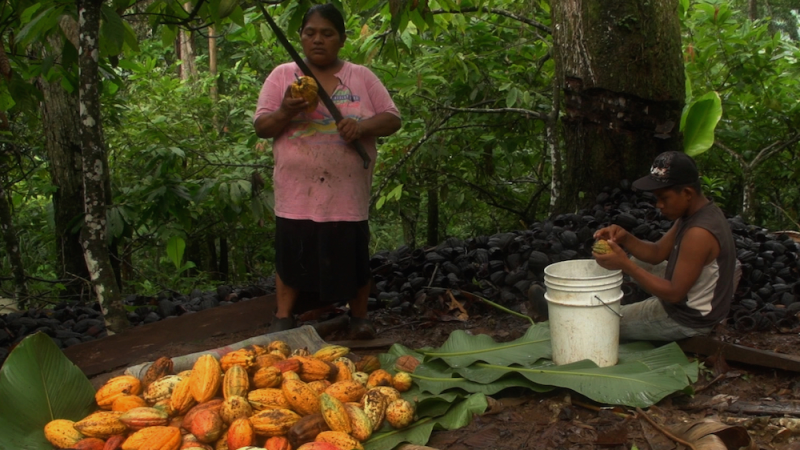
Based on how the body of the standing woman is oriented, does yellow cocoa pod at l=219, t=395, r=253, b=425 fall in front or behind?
in front

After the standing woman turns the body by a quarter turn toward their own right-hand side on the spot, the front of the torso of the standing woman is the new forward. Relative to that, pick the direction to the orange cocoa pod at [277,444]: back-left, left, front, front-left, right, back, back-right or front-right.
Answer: left

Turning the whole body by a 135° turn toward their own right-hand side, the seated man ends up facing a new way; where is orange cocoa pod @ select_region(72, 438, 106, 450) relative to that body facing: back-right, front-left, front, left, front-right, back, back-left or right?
back

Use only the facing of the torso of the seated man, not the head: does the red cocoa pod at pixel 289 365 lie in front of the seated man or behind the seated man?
in front

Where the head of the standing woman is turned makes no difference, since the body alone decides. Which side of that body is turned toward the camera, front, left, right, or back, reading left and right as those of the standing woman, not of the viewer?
front

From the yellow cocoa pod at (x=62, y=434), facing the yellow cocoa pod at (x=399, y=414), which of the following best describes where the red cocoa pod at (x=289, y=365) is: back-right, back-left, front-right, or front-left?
front-left

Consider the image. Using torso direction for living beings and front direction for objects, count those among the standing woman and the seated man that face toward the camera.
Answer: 1

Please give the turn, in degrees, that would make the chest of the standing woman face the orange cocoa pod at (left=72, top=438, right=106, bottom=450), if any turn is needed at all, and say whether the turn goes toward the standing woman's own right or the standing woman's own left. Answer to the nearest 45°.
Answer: approximately 45° to the standing woman's own right

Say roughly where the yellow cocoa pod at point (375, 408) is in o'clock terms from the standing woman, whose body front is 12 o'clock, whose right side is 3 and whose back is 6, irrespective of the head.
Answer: The yellow cocoa pod is roughly at 12 o'clock from the standing woman.

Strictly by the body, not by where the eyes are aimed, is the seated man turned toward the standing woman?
yes

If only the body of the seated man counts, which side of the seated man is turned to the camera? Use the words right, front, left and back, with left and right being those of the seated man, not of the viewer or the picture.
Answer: left

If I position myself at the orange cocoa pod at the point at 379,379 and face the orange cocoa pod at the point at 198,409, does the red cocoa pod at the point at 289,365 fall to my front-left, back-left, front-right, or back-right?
front-right

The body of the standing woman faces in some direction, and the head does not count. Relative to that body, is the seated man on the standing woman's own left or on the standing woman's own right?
on the standing woman's own left

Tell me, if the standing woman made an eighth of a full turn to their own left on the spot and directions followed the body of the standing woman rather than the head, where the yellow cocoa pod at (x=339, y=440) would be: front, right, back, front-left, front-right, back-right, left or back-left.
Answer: front-right

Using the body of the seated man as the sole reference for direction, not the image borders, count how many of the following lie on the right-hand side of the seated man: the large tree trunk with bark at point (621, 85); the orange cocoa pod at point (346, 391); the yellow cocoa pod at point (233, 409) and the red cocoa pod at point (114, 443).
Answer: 1

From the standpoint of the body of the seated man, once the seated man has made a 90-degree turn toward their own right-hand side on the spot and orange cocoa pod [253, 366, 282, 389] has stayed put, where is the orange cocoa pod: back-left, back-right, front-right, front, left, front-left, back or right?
back-left

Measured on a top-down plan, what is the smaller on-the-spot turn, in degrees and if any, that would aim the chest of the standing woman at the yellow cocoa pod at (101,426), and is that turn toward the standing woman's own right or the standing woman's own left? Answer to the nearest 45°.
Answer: approximately 45° to the standing woman's own right

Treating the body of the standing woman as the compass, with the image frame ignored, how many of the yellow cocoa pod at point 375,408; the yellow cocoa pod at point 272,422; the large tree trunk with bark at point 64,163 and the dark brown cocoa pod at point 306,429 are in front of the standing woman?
3

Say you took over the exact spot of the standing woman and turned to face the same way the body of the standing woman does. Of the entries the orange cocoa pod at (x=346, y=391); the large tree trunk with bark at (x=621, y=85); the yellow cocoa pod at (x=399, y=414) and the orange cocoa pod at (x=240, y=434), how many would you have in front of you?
3
